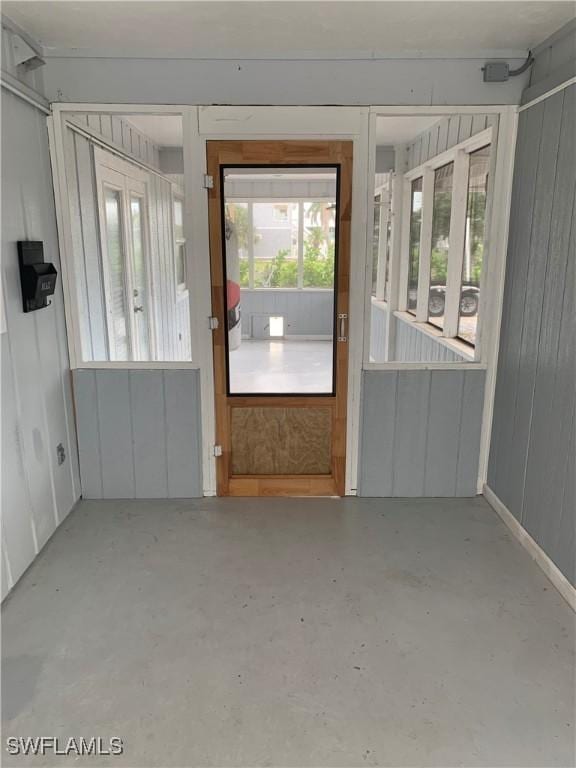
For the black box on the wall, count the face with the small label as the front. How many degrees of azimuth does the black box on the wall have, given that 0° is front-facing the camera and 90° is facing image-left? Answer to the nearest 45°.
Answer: approximately 315°

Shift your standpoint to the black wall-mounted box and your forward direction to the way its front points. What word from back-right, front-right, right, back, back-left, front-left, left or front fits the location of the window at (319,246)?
front-left

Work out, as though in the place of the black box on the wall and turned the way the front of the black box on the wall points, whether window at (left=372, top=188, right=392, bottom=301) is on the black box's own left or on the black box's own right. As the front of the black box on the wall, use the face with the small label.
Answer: on the black box's own left

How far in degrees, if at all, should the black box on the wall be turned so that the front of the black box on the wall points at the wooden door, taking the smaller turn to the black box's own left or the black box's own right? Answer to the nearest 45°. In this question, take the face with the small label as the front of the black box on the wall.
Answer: approximately 45° to the black box's own left
